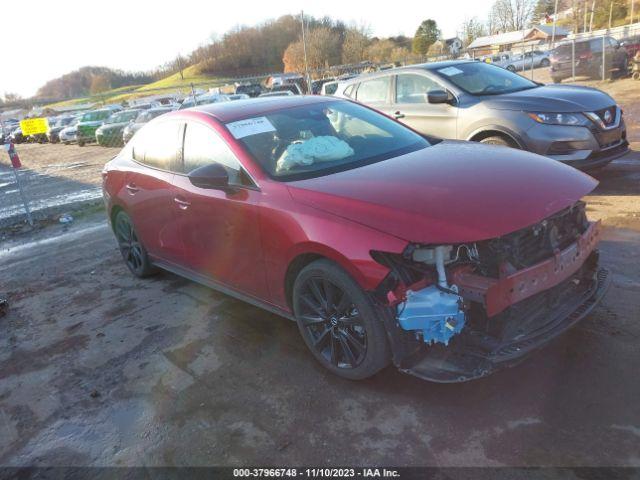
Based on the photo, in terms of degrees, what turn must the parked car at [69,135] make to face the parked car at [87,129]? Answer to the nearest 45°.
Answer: approximately 45° to its left

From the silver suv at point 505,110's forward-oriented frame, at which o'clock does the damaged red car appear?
The damaged red car is roughly at 2 o'clock from the silver suv.

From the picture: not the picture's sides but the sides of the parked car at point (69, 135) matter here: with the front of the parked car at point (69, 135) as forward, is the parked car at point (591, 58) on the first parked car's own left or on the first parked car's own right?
on the first parked car's own left

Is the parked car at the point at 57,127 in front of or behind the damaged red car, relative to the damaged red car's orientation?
behind

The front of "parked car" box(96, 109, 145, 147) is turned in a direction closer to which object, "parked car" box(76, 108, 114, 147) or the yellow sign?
the yellow sign

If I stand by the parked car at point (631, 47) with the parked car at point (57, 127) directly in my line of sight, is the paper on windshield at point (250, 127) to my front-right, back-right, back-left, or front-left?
front-left

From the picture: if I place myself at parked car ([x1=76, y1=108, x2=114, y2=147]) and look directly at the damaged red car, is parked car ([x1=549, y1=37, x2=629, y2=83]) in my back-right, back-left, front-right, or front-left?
front-left

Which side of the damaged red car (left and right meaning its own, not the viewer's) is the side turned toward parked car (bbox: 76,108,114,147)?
back

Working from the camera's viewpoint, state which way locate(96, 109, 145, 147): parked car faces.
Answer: facing the viewer and to the left of the viewer

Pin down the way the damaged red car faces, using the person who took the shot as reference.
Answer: facing the viewer and to the right of the viewer

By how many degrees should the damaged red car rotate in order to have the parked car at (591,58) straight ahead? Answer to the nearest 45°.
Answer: approximately 90° to its left

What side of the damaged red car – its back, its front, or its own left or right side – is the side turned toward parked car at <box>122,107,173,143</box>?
back

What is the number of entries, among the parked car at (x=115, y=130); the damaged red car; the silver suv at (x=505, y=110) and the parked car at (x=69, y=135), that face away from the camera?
0

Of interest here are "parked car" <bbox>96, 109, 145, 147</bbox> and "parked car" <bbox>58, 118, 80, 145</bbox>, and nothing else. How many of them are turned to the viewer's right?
0

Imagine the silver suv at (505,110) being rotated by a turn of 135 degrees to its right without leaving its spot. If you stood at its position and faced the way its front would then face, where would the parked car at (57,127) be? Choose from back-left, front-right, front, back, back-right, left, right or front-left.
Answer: front-right
